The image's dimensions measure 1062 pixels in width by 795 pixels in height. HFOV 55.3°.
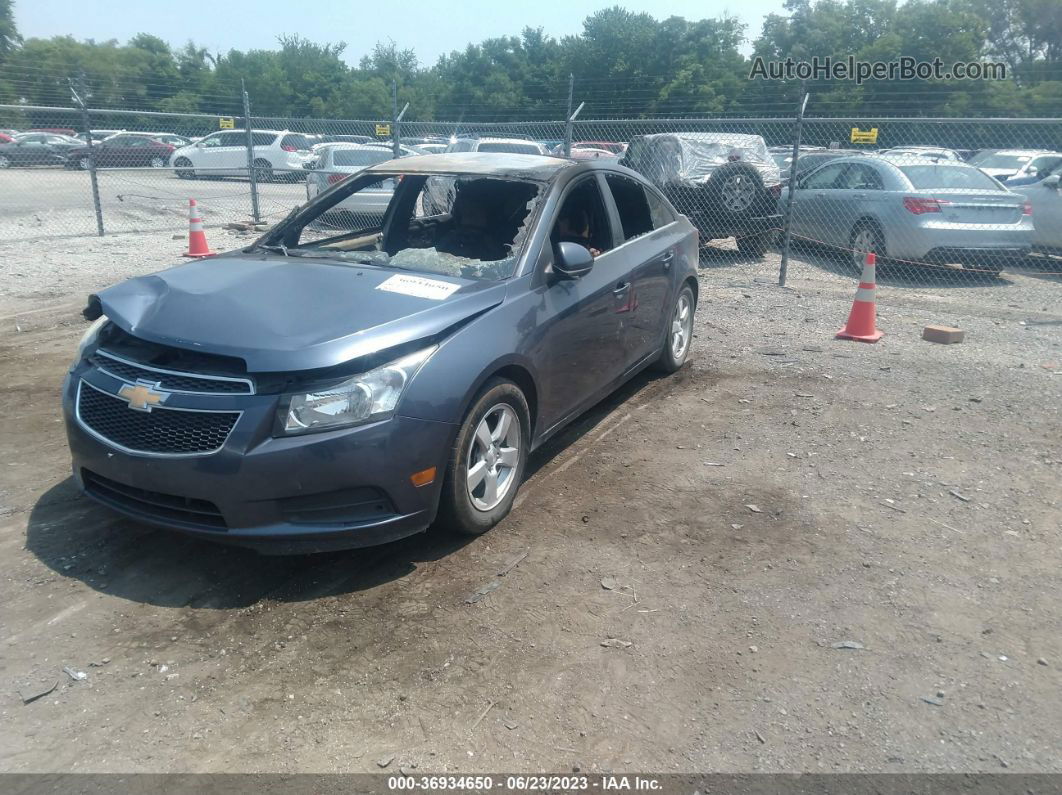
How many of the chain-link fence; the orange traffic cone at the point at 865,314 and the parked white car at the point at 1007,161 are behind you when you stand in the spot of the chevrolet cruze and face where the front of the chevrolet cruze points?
3

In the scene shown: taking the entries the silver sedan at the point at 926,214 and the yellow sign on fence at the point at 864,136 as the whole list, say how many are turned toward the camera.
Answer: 1

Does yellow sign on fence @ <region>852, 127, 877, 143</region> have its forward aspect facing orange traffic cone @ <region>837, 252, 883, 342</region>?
yes

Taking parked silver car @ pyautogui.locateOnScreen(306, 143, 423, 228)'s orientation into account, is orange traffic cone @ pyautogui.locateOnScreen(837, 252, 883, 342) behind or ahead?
behind

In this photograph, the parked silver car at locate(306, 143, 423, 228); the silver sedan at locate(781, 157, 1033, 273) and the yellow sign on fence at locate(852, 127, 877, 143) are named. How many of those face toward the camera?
1

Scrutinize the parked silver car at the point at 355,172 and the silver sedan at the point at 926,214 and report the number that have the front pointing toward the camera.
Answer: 0

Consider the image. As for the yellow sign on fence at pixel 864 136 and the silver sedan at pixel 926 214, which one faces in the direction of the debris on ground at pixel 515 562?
the yellow sign on fence

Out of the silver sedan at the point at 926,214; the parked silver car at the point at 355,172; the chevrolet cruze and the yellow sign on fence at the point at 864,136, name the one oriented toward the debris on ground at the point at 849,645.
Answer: the yellow sign on fence

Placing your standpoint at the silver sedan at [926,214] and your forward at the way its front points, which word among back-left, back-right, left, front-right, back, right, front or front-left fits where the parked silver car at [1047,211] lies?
right

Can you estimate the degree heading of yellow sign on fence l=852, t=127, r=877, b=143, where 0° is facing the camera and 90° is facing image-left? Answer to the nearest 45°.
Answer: approximately 0°

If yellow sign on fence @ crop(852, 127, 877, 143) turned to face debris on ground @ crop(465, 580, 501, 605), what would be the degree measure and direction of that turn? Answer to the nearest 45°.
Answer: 0° — it already faces it

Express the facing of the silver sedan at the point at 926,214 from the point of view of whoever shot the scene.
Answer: facing away from the viewer and to the left of the viewer

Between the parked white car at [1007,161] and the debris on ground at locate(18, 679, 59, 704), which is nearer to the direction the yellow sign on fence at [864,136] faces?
the debris on ground

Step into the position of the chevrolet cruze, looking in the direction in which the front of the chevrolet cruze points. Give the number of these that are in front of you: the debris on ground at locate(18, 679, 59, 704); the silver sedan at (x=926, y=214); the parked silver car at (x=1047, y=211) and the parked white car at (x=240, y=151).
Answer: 1

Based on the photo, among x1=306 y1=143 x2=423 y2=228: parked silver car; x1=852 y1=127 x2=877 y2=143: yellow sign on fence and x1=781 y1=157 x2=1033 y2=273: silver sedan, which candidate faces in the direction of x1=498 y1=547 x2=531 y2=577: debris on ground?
the yellow sign on fence

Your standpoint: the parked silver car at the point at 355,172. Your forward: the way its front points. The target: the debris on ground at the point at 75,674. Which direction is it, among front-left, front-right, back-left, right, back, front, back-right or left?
back-left

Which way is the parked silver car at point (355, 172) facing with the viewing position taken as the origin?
facing away from the viewer and to the left of the viewer
